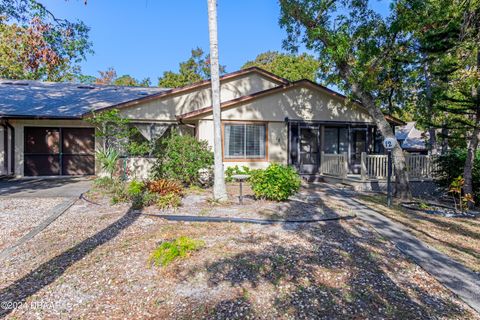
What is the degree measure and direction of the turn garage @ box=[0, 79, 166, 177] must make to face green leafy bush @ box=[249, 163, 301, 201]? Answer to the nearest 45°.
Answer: approximately 45° to its left

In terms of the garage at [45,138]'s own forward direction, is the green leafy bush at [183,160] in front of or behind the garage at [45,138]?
in front

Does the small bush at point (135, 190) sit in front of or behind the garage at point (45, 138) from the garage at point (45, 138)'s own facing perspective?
in front

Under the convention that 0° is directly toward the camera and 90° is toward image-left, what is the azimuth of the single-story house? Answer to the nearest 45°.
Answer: approximately 0°

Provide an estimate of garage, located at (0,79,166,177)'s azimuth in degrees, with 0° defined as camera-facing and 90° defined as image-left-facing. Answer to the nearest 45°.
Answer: approximately 0°

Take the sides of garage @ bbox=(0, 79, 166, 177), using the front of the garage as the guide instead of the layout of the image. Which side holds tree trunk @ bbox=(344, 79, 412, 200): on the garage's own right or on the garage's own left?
on the garage's own left

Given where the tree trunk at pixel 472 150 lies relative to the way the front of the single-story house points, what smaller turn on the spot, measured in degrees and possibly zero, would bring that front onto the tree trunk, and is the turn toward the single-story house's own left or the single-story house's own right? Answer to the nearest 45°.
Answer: approximately 45° to the single-story house's own left

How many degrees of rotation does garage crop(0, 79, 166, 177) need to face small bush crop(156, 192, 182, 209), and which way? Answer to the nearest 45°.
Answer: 0° — it already faces it

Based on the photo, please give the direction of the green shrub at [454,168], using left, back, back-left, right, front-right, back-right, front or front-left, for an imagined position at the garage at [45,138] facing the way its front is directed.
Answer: front-left

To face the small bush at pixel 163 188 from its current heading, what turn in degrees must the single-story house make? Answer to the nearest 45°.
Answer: approximately 45° to its right
